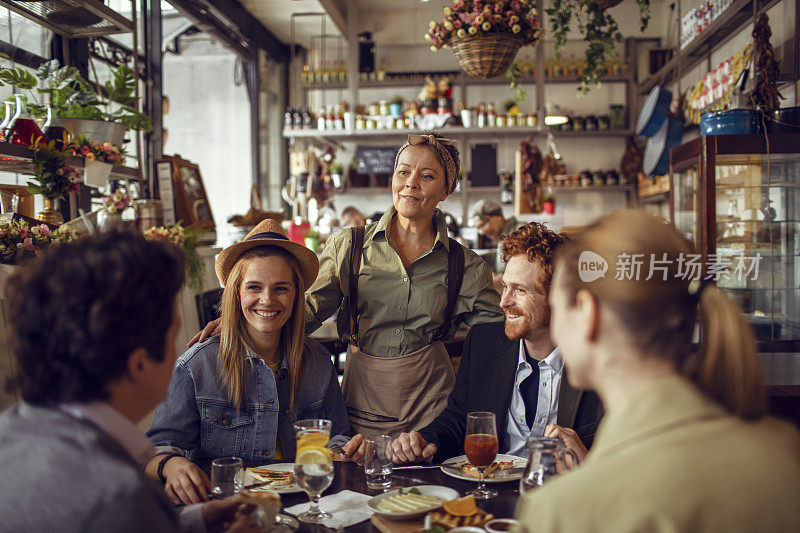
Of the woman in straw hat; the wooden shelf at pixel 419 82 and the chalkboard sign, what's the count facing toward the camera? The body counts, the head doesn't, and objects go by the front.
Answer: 3

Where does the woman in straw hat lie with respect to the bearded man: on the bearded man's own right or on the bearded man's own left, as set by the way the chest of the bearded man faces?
on the bearded man's own right

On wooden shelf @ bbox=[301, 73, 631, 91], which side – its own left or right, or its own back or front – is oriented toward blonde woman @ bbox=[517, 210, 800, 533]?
front

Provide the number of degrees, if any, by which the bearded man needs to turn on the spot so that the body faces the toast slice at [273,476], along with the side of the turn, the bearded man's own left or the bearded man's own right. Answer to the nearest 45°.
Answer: approximately 45° to the bearded man's own right

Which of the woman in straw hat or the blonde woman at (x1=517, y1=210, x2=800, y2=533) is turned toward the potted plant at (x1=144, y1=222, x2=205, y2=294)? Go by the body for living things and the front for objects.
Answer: the blonde woman

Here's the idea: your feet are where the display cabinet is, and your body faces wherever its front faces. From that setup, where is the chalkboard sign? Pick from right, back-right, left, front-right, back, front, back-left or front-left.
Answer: back-right

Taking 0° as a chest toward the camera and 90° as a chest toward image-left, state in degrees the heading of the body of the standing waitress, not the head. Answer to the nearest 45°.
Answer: approximately 0°

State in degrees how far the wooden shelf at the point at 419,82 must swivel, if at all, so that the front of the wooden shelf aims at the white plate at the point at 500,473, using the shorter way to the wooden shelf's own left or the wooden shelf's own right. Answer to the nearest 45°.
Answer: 0° — it already faces it

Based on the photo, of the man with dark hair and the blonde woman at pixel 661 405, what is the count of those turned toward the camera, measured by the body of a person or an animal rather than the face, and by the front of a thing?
0

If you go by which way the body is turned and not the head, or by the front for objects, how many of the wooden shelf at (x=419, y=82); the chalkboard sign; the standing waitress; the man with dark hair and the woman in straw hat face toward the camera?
4

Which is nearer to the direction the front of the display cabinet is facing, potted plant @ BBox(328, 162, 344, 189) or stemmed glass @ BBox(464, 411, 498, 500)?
the stemmed glass

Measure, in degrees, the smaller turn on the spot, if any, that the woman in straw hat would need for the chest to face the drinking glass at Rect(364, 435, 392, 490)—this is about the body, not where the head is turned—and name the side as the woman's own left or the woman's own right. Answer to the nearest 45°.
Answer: approximately 45° to the woman's own left
